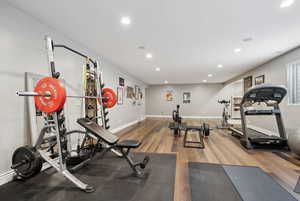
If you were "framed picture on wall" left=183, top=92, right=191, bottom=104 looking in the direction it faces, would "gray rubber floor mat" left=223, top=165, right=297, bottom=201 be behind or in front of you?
in front

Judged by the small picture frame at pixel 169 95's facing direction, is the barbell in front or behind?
in front

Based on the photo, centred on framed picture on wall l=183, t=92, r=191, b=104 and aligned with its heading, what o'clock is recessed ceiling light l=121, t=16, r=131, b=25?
The recessed ceiling light is roughly at 12 o'clock from the framed picture on wall.

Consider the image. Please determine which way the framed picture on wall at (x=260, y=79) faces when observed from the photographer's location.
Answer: facing the viewer and to the left of the viewer

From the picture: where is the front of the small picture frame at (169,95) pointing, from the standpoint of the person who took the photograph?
facing the viewer

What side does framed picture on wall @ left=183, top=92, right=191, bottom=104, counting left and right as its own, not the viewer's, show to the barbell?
front

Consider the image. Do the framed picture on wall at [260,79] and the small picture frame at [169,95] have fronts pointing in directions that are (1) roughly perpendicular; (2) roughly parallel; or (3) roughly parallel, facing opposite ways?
roughly perpendicular

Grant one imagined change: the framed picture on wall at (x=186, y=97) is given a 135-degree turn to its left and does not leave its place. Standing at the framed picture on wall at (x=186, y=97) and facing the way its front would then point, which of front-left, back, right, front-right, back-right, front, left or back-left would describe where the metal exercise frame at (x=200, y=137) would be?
back-right

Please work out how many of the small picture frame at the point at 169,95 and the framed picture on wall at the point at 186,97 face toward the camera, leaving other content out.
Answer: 2

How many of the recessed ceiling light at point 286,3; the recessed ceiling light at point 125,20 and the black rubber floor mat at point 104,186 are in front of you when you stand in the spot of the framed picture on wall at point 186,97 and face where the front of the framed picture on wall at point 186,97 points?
3

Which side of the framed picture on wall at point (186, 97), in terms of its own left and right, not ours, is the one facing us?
front

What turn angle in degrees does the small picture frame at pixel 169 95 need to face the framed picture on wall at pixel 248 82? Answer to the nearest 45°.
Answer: approximately 45° to its left

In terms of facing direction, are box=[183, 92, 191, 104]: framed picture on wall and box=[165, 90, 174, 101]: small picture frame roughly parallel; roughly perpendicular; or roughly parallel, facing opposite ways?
roughly parallel

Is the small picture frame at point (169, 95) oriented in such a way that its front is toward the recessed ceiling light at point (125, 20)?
yes
